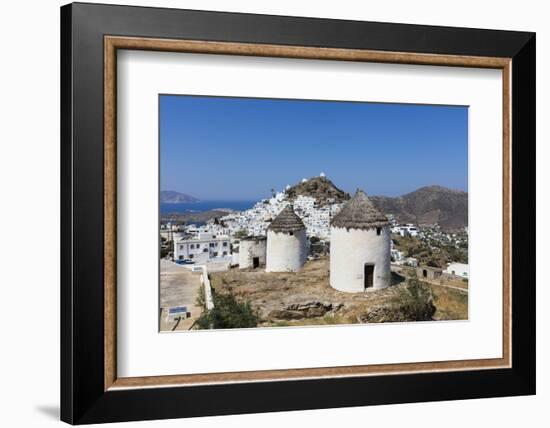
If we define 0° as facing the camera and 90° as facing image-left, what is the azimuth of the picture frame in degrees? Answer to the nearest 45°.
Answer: approximately 315°
